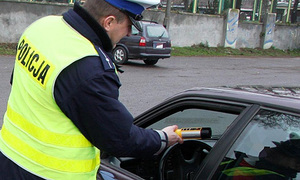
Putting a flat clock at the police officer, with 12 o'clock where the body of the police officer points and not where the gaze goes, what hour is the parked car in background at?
The parked car in background is roughly at 11 o'clock from the police officer.

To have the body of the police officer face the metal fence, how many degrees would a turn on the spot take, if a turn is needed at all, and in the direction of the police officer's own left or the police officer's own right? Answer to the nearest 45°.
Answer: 0° — they already face it

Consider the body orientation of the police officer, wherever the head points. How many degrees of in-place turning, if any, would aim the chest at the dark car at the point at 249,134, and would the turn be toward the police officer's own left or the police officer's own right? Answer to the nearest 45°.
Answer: approximately 45° to the police officer's own right

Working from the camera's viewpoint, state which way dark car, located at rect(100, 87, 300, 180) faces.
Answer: facing away from the viewer and to the left of the viewer

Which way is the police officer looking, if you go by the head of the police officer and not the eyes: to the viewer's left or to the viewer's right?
to the viewer's right

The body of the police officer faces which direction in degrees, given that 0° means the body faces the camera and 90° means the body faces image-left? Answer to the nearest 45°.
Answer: approximately 225°
